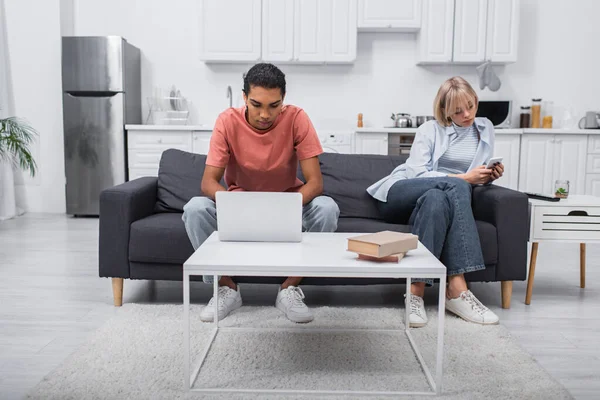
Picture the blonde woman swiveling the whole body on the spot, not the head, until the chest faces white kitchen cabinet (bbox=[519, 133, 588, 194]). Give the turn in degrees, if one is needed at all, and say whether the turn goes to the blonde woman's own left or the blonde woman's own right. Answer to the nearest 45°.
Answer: approximately 135° to the blonde woman's own left

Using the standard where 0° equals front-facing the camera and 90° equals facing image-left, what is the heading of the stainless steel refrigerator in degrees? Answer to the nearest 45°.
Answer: approximately 0°

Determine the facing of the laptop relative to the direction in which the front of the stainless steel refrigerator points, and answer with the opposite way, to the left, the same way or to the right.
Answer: the opposite way

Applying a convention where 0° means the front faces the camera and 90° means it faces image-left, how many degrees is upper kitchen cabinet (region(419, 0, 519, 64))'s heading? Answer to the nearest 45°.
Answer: approximately 0°

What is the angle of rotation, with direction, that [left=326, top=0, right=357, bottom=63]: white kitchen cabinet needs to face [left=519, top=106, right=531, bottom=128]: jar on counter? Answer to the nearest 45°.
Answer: approximately 90° to its left

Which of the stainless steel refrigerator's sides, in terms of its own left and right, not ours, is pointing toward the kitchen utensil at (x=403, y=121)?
left
